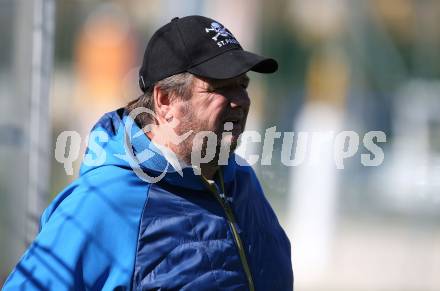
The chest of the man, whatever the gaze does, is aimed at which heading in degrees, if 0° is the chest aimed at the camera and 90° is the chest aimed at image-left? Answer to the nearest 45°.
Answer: approximately 315°
